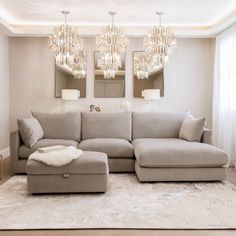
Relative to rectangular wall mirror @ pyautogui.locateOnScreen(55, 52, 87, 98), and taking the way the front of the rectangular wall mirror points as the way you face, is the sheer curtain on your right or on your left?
on your left

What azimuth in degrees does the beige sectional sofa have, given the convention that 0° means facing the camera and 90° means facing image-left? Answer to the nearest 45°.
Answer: approximately 0°

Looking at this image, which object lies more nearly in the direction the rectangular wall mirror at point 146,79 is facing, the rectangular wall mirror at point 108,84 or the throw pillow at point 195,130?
the throw pillow

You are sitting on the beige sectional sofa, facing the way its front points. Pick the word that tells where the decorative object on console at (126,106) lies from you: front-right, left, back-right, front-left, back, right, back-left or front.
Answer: back

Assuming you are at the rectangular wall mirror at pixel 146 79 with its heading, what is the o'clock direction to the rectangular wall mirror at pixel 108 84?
the rectangular wall mirror at pixel 108 84 is roughly at 3 o'clock from the rectangular wall mirror at pixel 146 79.

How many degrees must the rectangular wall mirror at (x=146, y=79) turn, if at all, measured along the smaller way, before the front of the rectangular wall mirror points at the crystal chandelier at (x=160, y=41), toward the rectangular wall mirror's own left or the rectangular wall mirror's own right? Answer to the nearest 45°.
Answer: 0° — it already faces it

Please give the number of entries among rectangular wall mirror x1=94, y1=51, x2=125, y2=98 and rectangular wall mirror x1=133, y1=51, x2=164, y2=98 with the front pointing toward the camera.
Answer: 2

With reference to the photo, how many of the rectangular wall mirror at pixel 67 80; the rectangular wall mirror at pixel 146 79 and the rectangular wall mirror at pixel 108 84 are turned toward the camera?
3

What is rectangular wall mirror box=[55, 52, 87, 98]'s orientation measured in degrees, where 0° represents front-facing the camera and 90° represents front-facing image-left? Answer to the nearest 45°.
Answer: approximately 0°

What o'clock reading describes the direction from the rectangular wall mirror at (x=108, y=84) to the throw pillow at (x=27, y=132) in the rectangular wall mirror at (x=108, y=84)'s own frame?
The throw pillow is roughly at 1 o'clock from the rectangular wall mirror.

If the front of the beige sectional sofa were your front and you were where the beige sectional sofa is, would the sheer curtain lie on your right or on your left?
on your left
